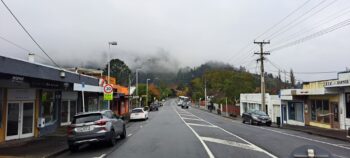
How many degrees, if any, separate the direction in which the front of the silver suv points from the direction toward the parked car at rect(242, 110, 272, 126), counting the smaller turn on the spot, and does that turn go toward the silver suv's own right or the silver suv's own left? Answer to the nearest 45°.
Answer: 0° — it already faces it

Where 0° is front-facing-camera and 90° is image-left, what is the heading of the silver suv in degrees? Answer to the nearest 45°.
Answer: approximately 225°

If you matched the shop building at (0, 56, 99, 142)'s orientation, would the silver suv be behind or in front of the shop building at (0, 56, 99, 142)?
in front

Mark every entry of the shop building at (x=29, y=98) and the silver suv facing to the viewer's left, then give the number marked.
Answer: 0

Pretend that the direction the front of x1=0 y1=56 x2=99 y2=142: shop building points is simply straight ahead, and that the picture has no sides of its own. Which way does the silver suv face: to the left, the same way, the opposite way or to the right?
to the left

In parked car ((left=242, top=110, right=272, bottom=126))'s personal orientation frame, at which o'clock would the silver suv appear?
The silver suv is roughly at 2 o'clock from the parked car.

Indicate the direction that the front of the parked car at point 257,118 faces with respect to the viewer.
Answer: facing the viewer and to the right of the viewer

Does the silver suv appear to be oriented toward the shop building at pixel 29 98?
no

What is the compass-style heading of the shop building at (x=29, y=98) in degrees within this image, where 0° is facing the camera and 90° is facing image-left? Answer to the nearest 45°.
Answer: approximately 315°
